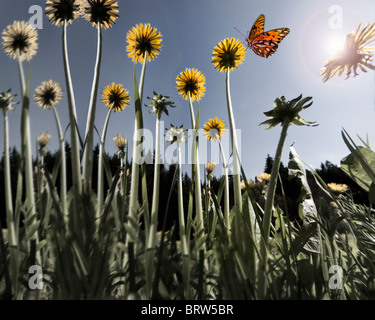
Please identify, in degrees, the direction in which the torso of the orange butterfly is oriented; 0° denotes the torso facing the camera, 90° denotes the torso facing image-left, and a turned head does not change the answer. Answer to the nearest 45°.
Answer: approximately 90°

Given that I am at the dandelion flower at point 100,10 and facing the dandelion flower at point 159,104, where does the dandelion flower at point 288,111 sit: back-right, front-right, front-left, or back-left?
front-right
